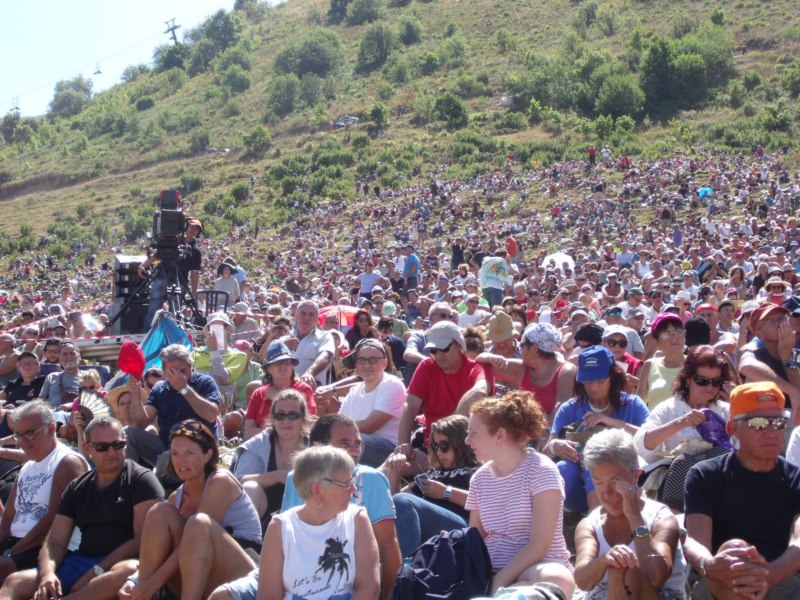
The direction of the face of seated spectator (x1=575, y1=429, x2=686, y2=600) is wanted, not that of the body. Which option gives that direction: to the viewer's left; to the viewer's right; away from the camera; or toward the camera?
toward the camera

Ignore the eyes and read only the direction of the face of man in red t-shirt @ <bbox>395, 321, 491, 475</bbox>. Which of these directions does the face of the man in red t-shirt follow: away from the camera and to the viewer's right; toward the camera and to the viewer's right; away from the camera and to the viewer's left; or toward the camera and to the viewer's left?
toward the camera and to the viewer's left

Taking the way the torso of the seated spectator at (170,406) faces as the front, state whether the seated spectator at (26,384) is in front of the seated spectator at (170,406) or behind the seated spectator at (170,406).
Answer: behind

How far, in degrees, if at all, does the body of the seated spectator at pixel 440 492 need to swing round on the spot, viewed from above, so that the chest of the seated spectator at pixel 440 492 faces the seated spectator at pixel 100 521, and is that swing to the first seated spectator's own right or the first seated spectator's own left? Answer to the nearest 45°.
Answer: approximately 45° to the first seated spectator's own right

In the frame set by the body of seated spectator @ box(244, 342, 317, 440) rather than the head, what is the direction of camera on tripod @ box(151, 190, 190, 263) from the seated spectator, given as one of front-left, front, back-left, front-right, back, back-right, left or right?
back

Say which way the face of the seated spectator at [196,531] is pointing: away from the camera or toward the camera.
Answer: toward the camera

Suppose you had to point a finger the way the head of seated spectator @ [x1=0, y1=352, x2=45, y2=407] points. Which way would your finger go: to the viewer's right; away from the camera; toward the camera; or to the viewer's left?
toward the camera

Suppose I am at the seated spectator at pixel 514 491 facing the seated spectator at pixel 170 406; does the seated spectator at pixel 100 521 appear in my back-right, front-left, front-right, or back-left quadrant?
front-left

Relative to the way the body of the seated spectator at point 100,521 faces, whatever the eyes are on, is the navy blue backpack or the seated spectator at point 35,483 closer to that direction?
the navy blue backpack

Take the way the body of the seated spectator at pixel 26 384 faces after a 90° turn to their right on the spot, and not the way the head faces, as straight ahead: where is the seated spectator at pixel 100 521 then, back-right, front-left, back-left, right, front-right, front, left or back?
left

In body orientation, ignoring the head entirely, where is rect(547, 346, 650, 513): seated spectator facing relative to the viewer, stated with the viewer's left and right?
facing the viewer and to the left of the viewer

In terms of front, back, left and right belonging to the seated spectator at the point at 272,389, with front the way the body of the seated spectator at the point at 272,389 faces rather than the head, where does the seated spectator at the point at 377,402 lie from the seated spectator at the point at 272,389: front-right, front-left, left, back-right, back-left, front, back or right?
front-left

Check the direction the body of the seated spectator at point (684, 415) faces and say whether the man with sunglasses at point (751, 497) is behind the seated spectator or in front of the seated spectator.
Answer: in front

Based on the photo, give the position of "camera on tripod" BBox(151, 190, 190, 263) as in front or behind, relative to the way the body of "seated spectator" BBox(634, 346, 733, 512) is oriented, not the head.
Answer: behind

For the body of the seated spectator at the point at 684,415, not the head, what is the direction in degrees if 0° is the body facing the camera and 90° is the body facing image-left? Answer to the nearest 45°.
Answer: approximately 315°

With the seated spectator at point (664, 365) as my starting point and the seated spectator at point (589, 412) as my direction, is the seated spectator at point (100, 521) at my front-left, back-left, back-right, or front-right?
front-right

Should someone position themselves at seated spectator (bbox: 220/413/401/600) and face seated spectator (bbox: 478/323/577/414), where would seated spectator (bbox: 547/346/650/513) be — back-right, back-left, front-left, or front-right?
front-right

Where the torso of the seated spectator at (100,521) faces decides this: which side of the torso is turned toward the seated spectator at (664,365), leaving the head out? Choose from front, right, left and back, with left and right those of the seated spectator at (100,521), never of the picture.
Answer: left

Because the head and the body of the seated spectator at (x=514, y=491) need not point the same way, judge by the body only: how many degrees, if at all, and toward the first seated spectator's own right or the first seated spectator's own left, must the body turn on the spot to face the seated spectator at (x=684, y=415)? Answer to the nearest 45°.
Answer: approximately 180°

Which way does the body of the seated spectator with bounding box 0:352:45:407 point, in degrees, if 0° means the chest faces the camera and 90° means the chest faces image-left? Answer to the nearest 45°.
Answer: approximately 0°
